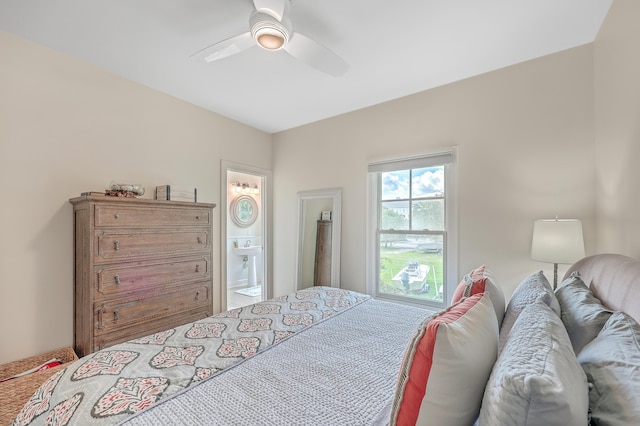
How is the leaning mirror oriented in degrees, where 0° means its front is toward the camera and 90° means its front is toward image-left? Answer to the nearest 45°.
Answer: approximately 45°

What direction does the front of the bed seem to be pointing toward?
to the viewer's left

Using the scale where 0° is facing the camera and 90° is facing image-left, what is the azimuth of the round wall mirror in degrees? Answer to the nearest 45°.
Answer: approximately 315°

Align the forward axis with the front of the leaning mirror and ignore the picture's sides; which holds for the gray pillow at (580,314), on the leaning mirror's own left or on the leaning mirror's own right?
on the leaning mirror's own left

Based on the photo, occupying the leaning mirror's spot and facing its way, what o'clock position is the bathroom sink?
The bathroom sink is roughly at 3 o'clock from the leaning mirror.

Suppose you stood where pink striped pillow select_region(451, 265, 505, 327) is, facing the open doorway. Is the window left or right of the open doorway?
right

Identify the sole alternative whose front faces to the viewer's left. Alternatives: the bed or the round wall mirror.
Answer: the bed

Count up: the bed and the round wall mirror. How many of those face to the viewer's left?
1

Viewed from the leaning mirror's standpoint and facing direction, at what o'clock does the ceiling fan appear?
The ceiling fan is roughly at 11 o'clock from the leaning mirror.
